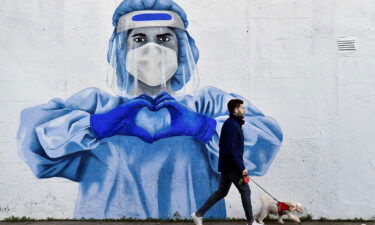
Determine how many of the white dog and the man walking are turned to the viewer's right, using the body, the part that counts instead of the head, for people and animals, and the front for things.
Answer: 2

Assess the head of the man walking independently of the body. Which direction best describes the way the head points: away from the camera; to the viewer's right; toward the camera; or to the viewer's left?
to the viewer's right

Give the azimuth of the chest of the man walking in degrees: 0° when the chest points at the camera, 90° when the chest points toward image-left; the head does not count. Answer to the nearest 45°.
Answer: approximately 270°

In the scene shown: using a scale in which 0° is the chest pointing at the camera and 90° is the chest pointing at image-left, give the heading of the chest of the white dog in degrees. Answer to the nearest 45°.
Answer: approximately 270°
